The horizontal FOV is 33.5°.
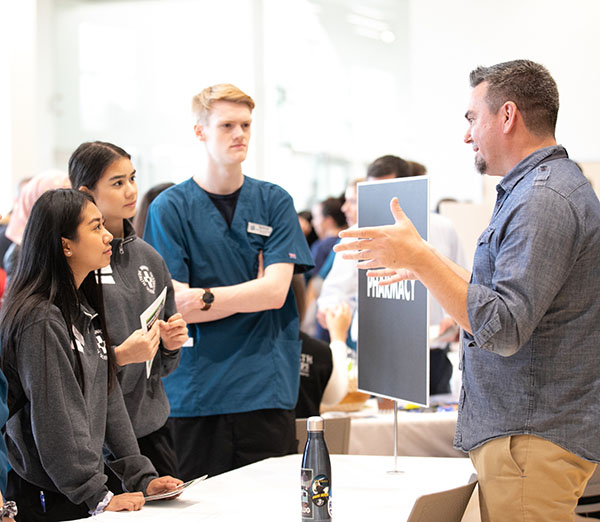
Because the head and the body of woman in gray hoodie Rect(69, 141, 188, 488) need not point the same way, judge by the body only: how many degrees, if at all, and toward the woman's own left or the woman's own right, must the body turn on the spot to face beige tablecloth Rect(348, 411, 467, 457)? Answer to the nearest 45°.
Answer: approximately 90° to the woman's own left

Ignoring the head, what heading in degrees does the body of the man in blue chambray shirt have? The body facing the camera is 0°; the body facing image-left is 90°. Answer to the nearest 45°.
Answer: approximately 90°

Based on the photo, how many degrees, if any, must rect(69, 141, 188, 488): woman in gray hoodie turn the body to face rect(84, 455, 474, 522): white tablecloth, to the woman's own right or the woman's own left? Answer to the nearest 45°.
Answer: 0° — they already face it

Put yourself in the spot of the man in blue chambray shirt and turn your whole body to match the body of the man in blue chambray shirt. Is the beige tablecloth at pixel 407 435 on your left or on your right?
on your right

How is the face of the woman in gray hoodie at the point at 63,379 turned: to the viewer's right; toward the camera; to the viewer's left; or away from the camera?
to the viewer's right

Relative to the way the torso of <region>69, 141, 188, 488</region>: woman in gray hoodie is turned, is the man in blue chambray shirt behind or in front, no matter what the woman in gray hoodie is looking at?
in front

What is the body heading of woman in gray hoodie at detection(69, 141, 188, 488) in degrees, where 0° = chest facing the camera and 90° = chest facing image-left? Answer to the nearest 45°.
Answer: approximately 315°

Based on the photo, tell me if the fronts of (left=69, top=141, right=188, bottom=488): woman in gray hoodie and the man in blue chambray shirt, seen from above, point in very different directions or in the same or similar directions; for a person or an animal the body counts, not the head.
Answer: very different directions

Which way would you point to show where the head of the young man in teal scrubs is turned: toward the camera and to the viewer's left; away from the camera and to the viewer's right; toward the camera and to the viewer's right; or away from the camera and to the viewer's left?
toward the camera and to the viewer's right

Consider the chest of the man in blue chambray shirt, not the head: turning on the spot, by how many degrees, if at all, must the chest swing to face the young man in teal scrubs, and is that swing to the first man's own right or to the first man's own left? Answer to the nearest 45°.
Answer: approximately 45° to the first man's own right

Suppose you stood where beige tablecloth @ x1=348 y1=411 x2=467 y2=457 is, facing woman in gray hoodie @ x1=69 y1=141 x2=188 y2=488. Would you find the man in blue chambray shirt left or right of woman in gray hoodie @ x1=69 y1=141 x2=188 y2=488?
left
